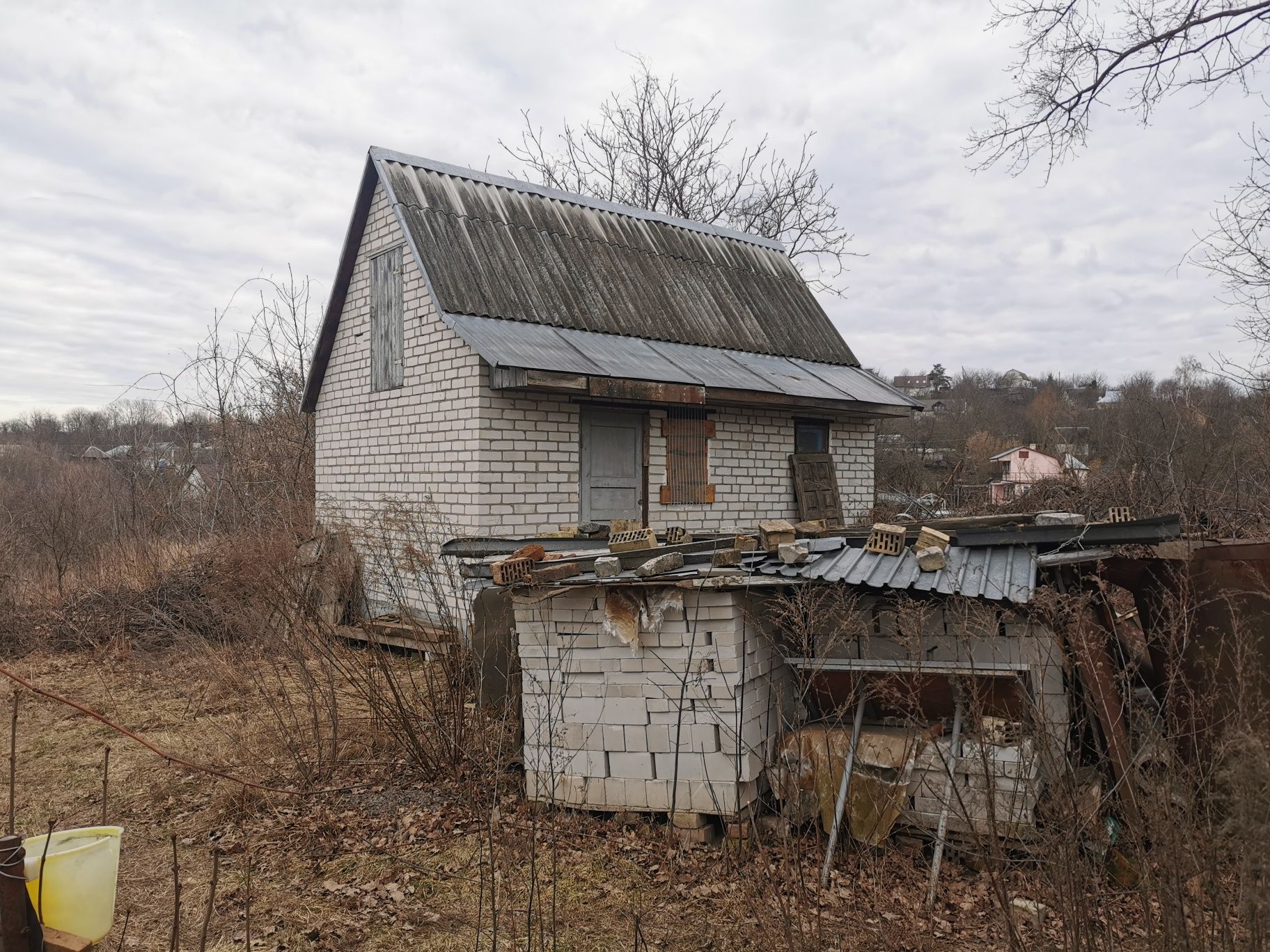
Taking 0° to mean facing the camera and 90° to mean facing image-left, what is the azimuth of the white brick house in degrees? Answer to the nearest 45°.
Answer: approximately 315°

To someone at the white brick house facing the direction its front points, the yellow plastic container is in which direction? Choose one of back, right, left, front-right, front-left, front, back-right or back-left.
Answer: front-right

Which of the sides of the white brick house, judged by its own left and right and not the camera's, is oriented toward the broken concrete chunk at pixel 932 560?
front

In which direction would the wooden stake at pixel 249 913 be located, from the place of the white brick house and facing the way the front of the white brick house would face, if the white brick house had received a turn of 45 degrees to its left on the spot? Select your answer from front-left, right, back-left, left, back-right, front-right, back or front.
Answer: right

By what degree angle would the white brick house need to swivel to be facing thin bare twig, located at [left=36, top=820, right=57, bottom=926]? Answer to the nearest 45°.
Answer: approximately 45° to its right

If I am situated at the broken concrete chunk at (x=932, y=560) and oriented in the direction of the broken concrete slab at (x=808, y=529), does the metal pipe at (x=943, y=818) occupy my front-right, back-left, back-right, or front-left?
back-left

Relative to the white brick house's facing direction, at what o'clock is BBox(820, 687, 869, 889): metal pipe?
The metal pipe is roughly at 1 o'clock from the white brick house.

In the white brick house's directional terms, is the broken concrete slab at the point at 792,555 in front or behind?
in front

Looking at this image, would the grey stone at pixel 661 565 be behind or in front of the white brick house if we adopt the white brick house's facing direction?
in front

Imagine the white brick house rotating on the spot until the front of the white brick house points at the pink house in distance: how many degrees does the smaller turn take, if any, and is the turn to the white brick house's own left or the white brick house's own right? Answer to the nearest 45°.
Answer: approximately 90° to the white brick house's own left

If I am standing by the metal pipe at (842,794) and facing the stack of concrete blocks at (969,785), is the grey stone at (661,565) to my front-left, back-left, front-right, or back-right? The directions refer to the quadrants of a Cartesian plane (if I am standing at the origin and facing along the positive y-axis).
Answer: back-left

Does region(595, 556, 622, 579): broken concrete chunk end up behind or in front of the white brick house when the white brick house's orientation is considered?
in front
